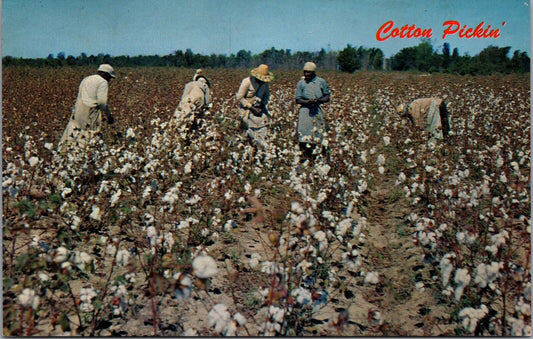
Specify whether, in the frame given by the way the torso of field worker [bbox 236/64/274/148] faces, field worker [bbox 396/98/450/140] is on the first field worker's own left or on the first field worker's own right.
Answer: on the first field worker's own left

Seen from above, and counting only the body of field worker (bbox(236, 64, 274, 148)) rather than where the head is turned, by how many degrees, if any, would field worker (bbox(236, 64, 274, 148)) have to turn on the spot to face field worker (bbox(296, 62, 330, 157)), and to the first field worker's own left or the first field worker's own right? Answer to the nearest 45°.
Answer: approximately 45° to the first field worker's own left

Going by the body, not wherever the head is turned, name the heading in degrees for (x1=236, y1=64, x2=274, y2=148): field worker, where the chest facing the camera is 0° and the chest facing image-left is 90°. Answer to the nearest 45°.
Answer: approximately 315°

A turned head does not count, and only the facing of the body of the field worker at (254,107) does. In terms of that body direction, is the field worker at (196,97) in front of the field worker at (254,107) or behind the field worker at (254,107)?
behind
